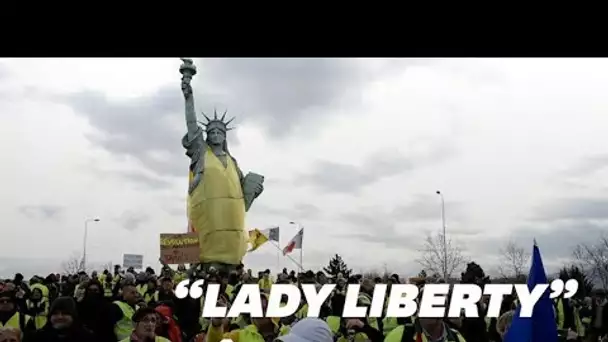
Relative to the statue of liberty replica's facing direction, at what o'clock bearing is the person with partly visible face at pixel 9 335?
The person with partly visible face is roughly at 12 o'clock from the statue of liberty replica.

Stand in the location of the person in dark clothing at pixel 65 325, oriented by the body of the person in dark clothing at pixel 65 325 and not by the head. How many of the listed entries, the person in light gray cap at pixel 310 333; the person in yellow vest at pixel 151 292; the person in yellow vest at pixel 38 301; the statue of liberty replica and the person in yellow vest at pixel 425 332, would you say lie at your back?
3

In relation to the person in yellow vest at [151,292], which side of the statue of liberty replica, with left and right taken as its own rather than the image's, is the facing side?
front

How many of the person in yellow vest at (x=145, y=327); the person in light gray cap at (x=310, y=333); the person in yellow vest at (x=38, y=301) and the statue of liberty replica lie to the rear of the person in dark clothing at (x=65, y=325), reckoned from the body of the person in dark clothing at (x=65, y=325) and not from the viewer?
2

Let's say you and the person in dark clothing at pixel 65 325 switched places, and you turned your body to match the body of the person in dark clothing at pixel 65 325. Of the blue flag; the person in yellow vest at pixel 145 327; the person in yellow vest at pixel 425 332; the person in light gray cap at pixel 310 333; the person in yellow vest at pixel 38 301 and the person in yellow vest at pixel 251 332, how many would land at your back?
1

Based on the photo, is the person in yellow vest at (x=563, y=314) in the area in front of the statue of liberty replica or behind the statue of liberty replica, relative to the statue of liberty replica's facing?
in front

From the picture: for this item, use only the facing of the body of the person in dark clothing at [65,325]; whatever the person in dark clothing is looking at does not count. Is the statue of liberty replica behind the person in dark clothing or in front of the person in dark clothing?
behind

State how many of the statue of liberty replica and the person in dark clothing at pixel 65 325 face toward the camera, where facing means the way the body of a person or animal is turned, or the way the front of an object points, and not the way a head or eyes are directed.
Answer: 2

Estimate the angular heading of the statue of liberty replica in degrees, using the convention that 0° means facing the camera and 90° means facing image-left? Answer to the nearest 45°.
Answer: approximately 0°

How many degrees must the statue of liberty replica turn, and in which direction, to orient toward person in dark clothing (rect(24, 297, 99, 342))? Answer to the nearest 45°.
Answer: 0° — it already faces them

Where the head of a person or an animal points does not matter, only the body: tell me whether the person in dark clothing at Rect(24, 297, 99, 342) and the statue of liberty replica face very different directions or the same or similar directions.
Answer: same or similar directions

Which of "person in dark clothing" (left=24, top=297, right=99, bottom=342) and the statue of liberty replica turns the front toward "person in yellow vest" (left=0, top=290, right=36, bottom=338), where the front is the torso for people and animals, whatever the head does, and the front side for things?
the statue of liberty replica

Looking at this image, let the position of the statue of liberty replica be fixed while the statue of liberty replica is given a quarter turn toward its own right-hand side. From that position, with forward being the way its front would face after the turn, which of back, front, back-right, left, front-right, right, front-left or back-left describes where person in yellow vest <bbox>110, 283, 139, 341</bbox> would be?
left

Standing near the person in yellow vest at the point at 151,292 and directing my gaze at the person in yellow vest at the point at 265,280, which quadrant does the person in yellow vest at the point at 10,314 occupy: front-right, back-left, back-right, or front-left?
back-right

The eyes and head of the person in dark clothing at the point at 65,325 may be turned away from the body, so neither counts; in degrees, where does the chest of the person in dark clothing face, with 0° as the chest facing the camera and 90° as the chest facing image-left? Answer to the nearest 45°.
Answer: approximately 0°

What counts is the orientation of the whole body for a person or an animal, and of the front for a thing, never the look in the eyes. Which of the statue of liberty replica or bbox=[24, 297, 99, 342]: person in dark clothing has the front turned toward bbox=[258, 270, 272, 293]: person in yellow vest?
the statue of liberty replica
